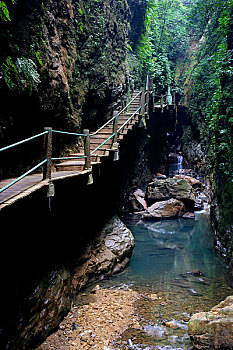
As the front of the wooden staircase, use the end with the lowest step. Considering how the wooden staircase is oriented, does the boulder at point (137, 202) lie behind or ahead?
behind

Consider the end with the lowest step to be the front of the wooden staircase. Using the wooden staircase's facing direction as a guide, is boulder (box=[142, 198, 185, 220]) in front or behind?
behind

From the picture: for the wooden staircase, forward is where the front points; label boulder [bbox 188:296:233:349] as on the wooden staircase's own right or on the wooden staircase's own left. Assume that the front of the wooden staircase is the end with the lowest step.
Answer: on the wooden staircase's own left
